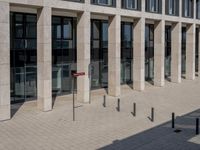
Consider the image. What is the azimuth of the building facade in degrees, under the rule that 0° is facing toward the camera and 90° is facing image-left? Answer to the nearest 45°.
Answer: approximately 315°
